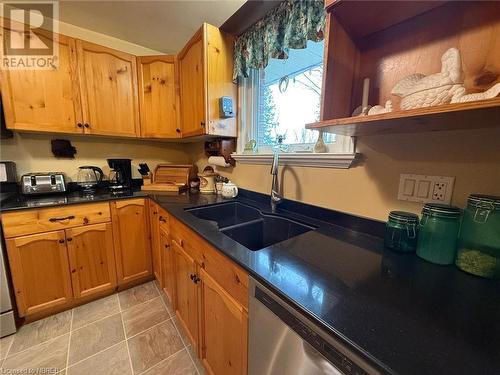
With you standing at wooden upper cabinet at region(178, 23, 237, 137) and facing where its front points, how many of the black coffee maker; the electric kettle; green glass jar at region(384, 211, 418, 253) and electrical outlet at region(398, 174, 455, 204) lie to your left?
2

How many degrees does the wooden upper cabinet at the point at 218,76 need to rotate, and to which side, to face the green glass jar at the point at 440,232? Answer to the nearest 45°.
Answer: approximately 90° to its left

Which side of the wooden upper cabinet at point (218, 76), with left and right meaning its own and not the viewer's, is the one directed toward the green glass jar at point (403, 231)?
left

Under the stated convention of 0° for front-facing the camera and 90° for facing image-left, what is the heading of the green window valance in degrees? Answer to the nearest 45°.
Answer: approximately 45°

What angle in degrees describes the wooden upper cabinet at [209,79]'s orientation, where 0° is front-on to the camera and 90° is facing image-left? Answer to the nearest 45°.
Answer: approximately 45°

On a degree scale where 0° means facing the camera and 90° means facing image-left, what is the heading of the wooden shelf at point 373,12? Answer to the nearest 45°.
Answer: approximately 45°

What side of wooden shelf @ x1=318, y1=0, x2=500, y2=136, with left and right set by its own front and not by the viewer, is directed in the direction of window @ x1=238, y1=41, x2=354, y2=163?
right

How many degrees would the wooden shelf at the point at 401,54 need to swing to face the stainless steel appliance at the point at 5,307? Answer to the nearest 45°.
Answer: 0° — it already faces it
